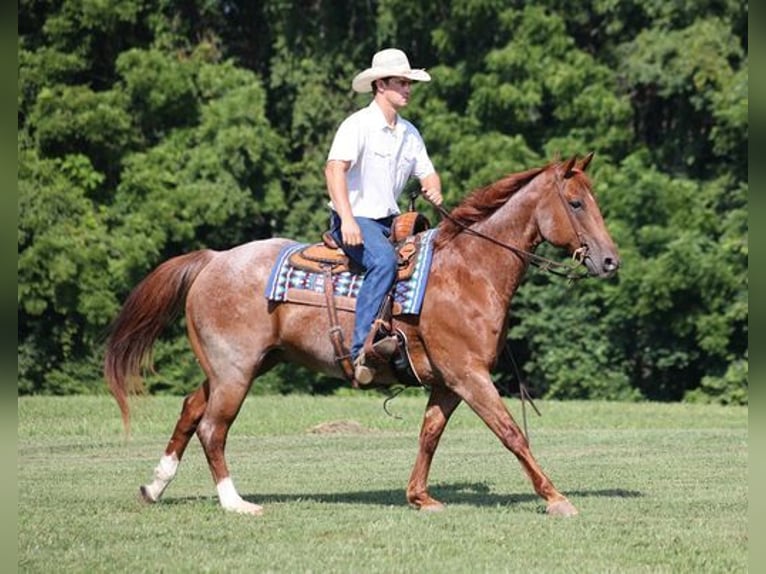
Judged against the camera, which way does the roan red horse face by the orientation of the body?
to the viewer's right

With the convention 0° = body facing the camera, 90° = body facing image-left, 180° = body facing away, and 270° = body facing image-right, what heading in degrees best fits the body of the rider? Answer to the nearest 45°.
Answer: approximately 315°

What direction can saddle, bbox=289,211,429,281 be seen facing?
to the viewer's right
